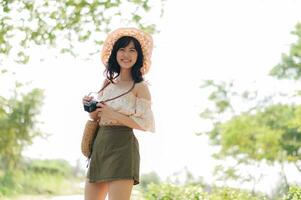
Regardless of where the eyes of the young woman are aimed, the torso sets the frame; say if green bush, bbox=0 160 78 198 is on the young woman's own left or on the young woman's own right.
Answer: on the young woman's own right

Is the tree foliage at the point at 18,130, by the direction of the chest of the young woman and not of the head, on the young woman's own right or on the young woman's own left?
on the young woman's own right

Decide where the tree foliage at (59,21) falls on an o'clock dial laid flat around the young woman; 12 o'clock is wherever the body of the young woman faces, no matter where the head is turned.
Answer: The tree foliage is roughly at 4 o'clock from the young woman.

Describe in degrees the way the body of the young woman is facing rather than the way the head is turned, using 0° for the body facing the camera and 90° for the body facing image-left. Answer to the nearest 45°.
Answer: approximately 45°

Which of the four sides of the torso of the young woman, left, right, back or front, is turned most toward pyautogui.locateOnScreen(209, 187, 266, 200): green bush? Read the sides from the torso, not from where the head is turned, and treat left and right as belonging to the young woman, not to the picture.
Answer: back

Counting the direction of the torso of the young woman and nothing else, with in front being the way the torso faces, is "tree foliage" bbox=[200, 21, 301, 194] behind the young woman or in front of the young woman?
behind
